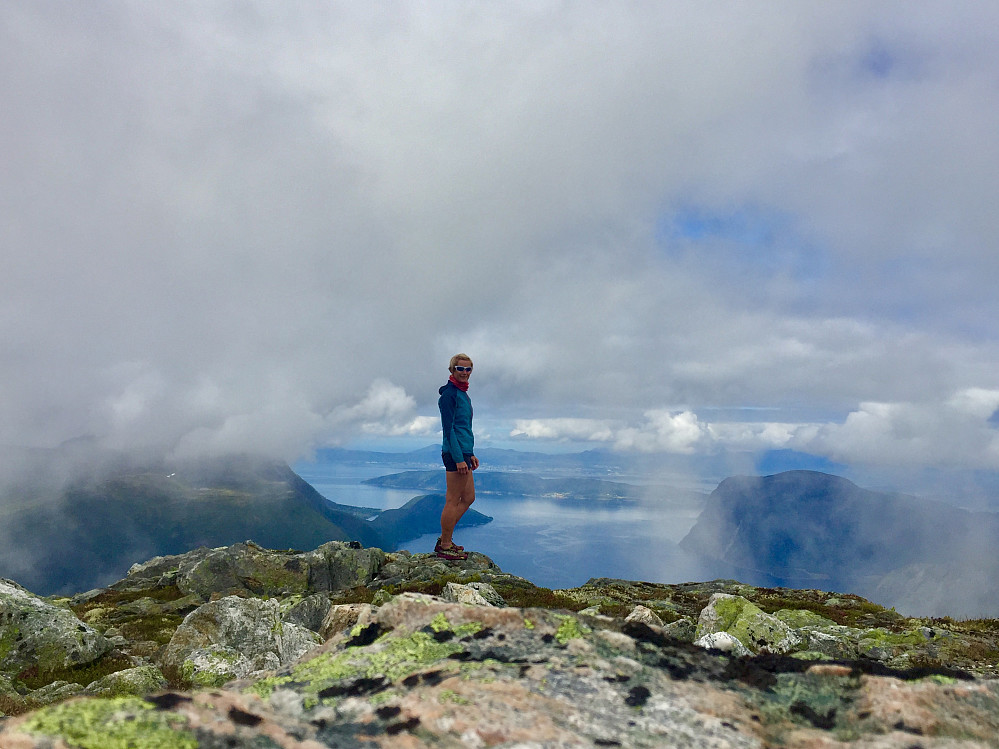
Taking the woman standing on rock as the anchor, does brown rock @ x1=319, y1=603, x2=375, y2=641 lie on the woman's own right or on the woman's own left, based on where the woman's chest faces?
on the woman's own right

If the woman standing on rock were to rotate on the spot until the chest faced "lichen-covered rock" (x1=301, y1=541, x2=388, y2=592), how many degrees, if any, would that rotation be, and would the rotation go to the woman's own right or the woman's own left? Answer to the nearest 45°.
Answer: approximately 180°

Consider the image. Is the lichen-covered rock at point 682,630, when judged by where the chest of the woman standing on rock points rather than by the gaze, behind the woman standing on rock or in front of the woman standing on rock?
in front

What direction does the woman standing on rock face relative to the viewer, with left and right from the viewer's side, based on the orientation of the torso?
facing the viewer and to the right of the viewer

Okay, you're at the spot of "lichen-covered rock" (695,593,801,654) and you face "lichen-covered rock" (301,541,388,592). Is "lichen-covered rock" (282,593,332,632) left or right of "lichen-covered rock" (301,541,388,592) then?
left

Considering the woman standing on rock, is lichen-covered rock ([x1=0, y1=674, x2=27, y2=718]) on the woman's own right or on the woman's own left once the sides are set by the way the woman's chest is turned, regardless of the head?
on the woman's own right

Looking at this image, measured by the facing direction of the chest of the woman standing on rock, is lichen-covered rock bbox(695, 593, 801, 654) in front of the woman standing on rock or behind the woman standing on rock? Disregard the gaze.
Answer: in front

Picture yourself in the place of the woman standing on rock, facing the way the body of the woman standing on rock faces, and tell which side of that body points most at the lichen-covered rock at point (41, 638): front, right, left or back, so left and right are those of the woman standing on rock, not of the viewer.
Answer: right

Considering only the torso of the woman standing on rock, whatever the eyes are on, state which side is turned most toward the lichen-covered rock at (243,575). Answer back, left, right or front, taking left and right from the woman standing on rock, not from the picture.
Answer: back

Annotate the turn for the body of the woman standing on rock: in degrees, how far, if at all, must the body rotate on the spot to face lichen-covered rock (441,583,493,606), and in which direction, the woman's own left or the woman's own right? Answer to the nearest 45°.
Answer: approximately 45° to the woman's own right
